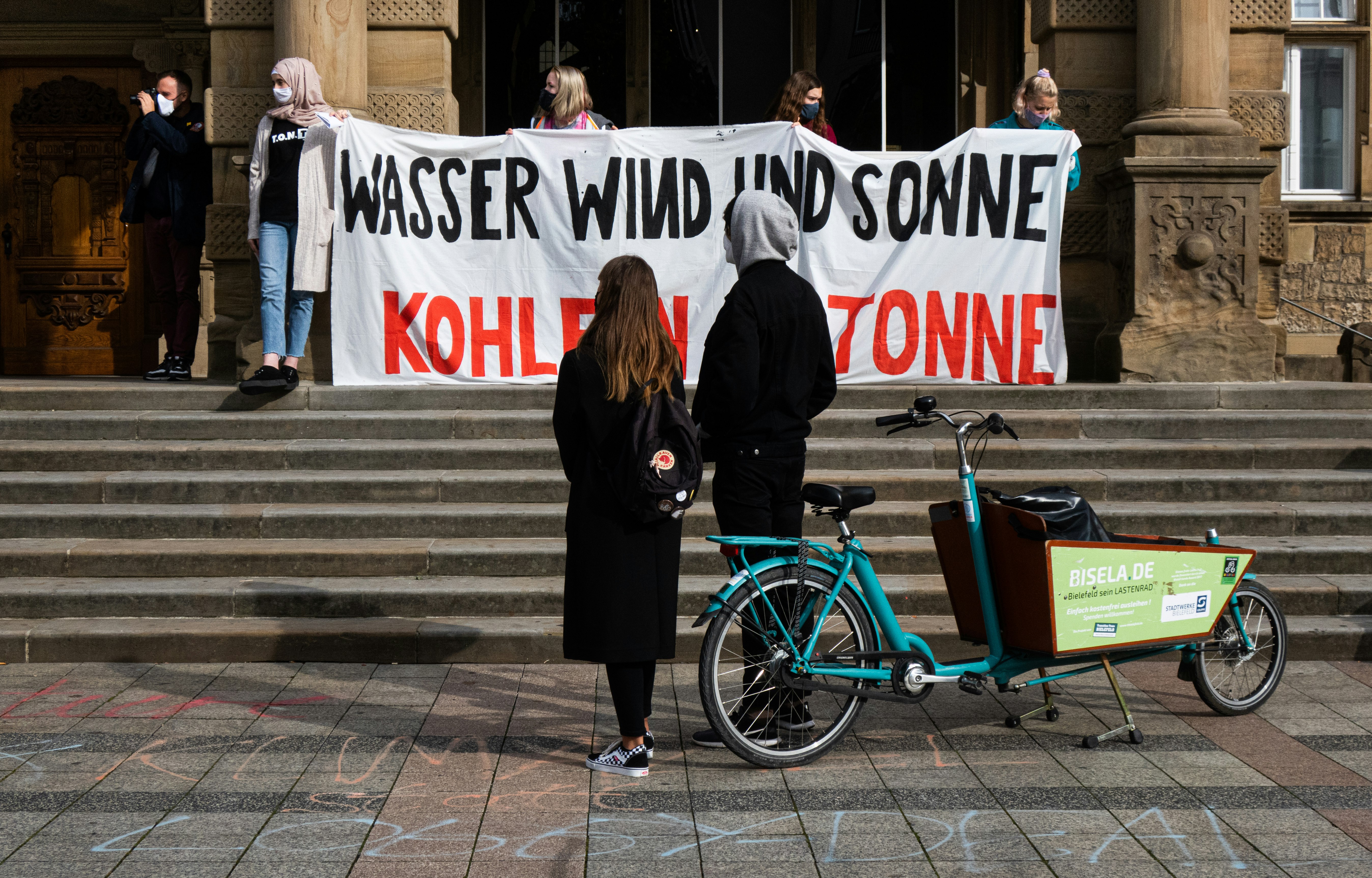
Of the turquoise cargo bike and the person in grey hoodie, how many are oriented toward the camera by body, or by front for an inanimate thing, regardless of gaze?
0

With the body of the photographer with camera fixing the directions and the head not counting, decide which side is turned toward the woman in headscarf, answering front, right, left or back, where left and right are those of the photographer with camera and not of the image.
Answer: left

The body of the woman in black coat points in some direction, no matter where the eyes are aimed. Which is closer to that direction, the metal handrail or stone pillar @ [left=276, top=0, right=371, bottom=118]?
the stone pillar

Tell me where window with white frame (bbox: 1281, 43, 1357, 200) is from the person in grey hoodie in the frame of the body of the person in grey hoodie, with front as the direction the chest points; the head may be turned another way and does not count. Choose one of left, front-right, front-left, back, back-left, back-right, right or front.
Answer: right

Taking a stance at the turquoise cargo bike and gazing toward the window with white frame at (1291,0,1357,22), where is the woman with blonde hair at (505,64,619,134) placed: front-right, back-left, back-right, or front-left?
front-left

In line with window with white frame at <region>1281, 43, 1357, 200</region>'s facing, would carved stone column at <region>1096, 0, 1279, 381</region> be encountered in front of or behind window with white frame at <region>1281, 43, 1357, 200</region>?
in front

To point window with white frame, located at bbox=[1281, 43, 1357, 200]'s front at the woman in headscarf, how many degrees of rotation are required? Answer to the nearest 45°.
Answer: approximately 45° to its right

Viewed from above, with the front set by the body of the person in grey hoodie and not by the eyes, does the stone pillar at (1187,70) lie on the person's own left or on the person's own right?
on the person's own right

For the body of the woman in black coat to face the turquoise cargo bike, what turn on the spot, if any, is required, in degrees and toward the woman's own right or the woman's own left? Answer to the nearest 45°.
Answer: approximately 135° to the woman's own right

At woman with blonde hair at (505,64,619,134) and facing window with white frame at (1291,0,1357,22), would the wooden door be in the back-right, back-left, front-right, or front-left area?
back-left

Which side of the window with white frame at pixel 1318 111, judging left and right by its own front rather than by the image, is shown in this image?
front

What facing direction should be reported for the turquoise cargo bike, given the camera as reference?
facing away from the viewer and to the right of the viewer

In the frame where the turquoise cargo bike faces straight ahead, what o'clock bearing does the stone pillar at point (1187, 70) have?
The stone pillar is roughly at 11 o'clock from the turquoise cargo bike.

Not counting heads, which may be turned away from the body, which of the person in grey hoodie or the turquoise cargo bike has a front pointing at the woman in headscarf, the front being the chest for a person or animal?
the person in grey hoodie

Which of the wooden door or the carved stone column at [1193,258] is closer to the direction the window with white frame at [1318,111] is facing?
the carved stone column

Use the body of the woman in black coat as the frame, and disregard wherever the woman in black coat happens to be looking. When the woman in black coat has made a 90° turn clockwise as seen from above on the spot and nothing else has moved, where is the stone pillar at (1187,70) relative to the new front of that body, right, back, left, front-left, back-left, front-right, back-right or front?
front

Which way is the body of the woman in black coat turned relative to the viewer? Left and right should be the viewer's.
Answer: facing away from the viewer and to the left of the viewer

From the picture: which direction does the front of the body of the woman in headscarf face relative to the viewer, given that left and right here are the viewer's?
facing the viewer and to the left of the viewer
